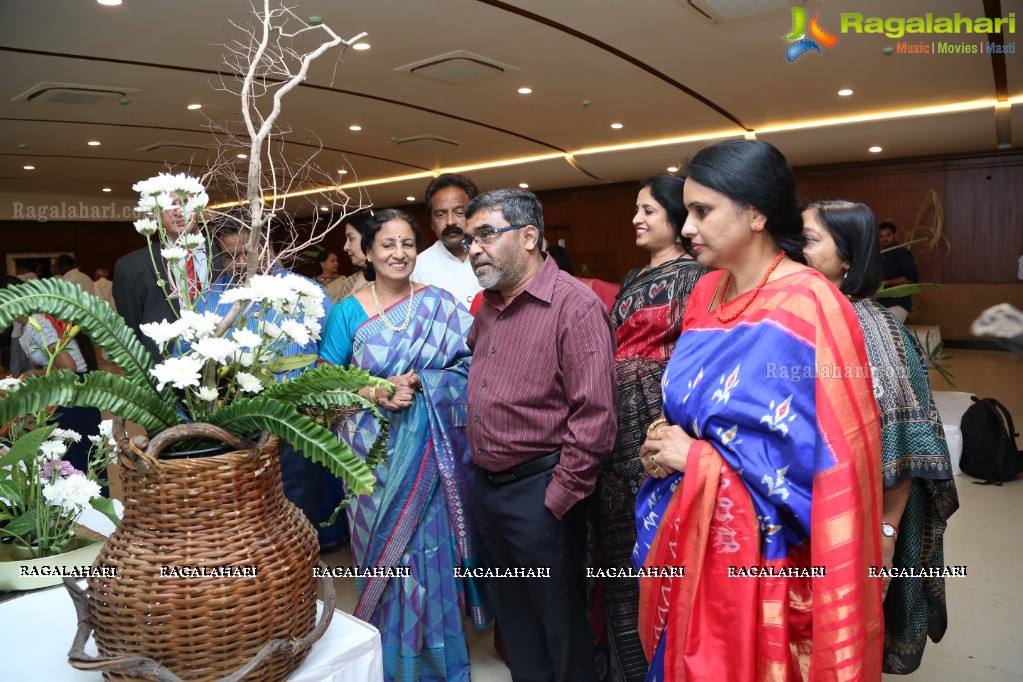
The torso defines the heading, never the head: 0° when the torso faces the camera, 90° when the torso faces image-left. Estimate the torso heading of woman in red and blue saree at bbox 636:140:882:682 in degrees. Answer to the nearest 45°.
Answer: approximately 45°

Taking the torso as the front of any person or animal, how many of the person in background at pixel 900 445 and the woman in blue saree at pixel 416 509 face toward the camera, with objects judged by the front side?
1

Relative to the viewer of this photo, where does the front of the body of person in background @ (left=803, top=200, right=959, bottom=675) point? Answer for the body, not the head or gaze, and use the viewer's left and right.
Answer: facing to the left of the viewer

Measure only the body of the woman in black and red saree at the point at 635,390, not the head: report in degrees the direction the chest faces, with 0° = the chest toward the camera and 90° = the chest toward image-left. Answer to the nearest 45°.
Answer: approximately 45°

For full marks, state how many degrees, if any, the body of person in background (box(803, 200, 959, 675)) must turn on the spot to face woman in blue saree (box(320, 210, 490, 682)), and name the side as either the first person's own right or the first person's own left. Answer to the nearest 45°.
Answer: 0° — they already face them

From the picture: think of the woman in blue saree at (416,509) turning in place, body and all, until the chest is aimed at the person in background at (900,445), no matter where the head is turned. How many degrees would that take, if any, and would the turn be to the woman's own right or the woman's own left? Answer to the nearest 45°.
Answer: approximately 45° to the woman's own left
